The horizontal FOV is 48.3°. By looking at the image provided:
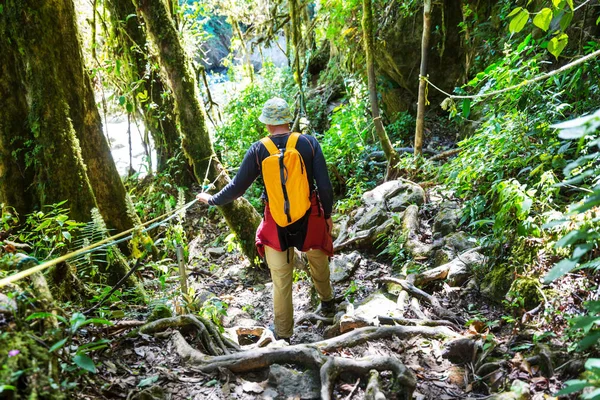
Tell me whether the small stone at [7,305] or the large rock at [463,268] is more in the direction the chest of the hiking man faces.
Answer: the large rock

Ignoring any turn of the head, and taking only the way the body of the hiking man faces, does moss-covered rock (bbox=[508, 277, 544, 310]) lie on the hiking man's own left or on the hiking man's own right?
on the hiking man's own right

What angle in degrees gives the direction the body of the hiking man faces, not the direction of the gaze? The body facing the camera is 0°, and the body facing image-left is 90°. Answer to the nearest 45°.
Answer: approximately 180°

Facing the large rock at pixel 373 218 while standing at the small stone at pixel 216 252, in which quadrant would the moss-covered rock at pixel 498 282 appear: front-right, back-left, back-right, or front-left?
front-right

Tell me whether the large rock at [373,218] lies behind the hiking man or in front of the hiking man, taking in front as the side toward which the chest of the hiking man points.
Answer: in front

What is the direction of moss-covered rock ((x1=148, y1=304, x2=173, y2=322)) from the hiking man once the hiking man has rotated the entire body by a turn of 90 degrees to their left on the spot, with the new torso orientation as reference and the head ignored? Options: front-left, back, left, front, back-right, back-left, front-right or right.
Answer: front-left

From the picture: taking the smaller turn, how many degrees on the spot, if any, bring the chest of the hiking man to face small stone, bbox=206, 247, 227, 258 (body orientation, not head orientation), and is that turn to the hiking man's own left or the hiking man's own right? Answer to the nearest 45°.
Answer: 0° — they already face it

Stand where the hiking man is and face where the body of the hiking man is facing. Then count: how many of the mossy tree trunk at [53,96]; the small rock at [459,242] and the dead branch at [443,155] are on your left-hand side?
1

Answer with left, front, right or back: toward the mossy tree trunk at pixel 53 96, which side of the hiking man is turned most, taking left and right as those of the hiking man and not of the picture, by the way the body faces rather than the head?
left

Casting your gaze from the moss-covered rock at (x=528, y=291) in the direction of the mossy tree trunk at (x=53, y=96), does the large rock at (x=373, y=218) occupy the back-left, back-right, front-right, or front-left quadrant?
front-right

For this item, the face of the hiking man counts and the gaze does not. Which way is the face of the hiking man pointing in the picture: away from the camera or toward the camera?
away from the camera

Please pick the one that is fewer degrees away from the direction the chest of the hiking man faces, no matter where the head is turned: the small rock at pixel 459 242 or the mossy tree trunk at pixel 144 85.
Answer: the mossy tree trunk

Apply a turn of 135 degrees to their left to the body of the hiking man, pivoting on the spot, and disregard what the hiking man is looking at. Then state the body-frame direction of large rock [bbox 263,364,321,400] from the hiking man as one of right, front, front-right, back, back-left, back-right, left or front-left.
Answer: front-left

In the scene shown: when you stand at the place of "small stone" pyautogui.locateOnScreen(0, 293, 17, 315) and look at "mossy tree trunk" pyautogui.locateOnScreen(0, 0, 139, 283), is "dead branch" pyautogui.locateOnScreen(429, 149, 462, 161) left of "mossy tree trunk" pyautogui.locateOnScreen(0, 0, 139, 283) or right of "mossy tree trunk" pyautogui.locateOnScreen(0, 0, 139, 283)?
right
